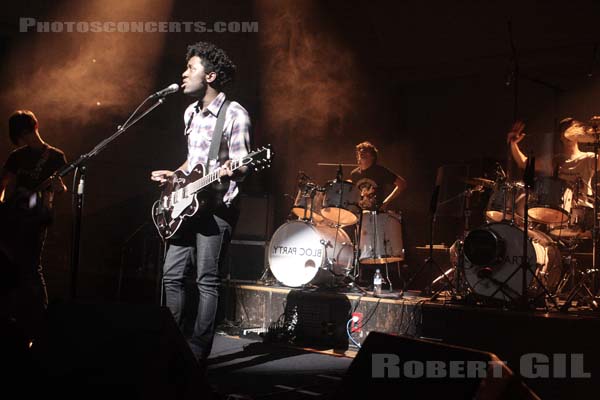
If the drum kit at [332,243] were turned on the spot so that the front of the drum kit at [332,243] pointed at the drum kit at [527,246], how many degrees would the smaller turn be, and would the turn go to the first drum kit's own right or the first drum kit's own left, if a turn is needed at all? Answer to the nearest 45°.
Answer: approximately 90° to the first drum kit's own left

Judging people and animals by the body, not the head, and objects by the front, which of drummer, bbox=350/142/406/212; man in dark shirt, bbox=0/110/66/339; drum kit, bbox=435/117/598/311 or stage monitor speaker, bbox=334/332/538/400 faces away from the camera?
the stage monitor speaker

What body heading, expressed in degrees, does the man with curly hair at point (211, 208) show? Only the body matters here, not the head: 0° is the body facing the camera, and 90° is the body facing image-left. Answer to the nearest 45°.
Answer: approximately 45°

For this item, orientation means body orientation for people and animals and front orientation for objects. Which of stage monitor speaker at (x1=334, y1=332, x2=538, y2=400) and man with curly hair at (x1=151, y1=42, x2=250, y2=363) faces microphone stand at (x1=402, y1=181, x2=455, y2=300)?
the stage monitor speaker

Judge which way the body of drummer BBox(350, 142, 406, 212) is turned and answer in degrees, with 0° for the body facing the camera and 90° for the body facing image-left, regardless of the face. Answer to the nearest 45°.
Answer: approximately 45°

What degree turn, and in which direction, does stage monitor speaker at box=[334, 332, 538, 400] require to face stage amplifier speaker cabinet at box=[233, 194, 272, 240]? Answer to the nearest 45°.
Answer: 0° — it already faces it

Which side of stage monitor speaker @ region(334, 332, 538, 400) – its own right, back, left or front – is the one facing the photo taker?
back

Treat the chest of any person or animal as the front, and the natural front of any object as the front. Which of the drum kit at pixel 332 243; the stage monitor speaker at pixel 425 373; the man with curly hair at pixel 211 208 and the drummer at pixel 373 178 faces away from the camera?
the stage monitor speaker

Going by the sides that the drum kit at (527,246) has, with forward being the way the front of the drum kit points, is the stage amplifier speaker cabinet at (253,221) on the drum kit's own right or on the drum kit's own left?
on the drum kit's own right
